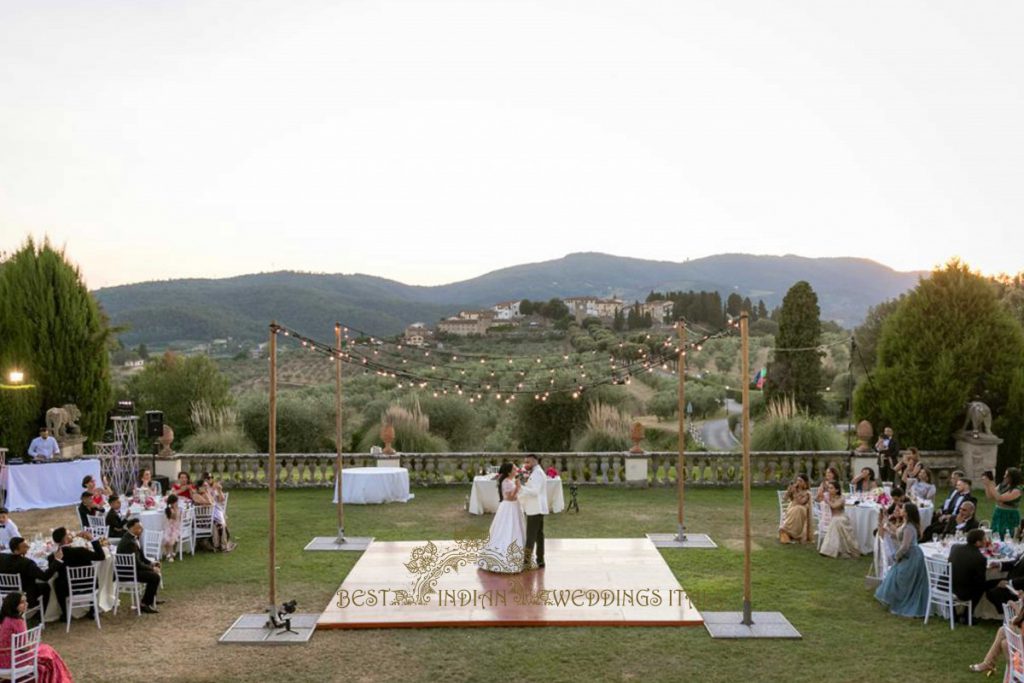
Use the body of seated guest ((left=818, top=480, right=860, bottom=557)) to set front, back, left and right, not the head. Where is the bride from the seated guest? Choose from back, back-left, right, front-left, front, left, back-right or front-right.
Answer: front

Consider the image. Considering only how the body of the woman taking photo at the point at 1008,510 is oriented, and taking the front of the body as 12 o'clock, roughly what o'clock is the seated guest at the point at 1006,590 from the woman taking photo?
The seated guest is roughly at 9 o'clock from the woman taking photo.

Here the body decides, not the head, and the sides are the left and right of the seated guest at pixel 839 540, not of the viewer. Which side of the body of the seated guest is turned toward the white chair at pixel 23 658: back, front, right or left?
front

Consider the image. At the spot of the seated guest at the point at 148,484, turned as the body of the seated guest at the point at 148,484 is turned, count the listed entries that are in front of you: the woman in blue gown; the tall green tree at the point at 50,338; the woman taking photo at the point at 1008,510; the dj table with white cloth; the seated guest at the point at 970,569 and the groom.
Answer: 4

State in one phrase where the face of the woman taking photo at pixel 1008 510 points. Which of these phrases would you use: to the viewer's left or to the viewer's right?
to the viewer's left

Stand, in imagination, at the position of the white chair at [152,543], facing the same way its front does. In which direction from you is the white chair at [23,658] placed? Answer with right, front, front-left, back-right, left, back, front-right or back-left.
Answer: back

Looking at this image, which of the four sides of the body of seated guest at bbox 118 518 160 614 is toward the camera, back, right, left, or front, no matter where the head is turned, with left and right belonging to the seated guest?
right

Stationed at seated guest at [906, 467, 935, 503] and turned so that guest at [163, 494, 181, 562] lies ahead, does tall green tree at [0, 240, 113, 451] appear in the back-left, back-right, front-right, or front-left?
front-right

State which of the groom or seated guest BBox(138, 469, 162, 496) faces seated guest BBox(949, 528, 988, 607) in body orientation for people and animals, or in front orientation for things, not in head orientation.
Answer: seated guest BBox(138, 469, 162, 496)

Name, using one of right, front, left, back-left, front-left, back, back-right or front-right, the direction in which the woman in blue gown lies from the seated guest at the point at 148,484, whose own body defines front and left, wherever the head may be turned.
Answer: front

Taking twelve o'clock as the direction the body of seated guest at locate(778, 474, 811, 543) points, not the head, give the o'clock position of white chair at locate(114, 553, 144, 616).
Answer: The white chair is roughly at 12 o'clock from the seated guest.

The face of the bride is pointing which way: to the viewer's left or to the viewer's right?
to the viewer's right

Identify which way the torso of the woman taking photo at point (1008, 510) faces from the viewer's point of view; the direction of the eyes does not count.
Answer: to the viewer's left

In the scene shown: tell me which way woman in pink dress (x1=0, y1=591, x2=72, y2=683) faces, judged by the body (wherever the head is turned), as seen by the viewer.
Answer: to the viewer's right
